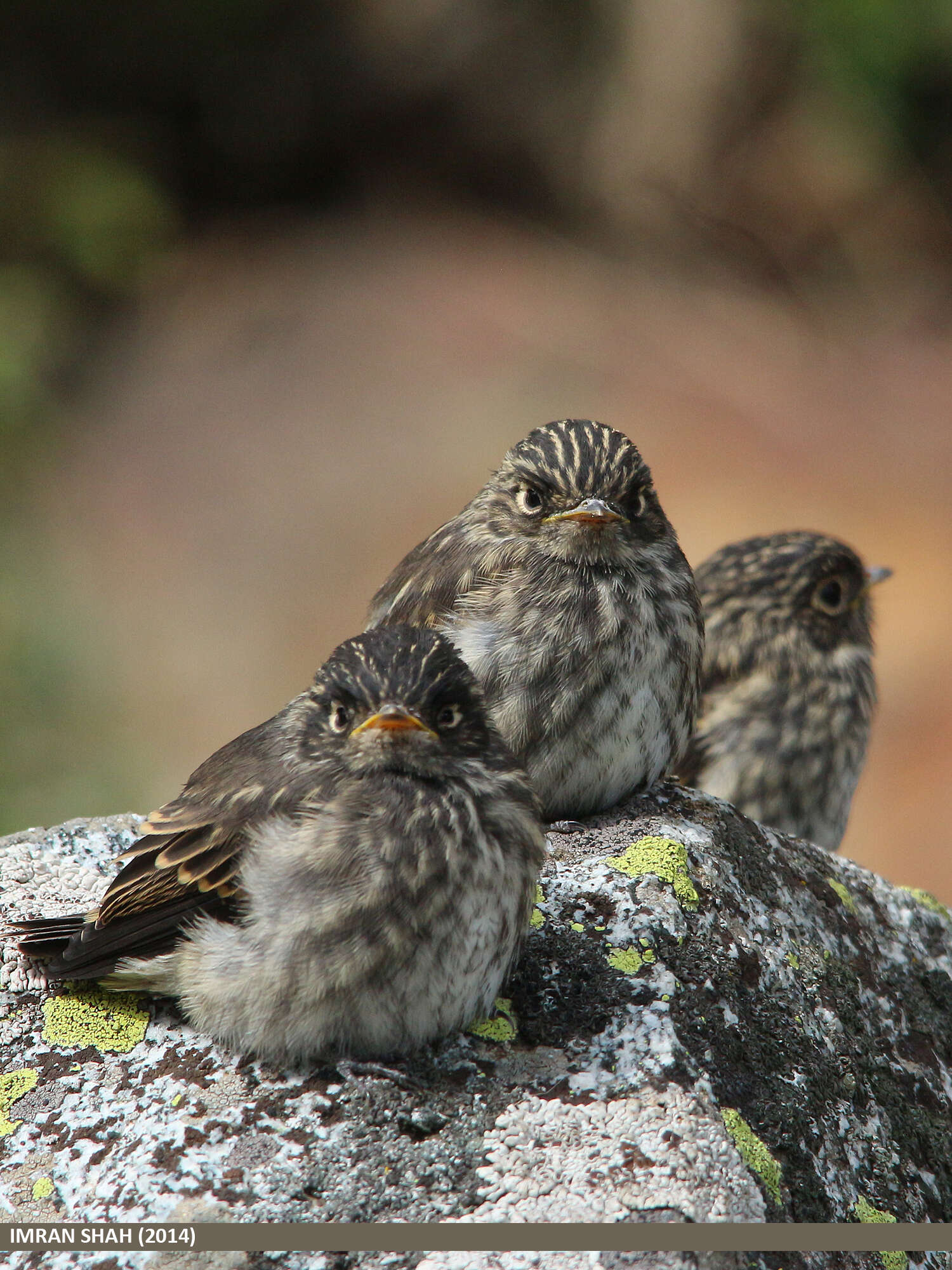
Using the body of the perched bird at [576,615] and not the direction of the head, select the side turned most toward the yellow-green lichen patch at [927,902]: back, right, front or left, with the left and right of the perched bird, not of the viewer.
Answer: left

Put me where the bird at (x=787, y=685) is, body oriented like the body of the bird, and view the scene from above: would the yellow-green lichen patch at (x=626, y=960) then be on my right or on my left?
on my right

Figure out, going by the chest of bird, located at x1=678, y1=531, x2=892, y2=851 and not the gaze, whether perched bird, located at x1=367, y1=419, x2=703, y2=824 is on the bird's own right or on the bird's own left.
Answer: on the bird's own right

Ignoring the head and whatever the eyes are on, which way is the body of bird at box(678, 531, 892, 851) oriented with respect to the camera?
to the viewer's right
